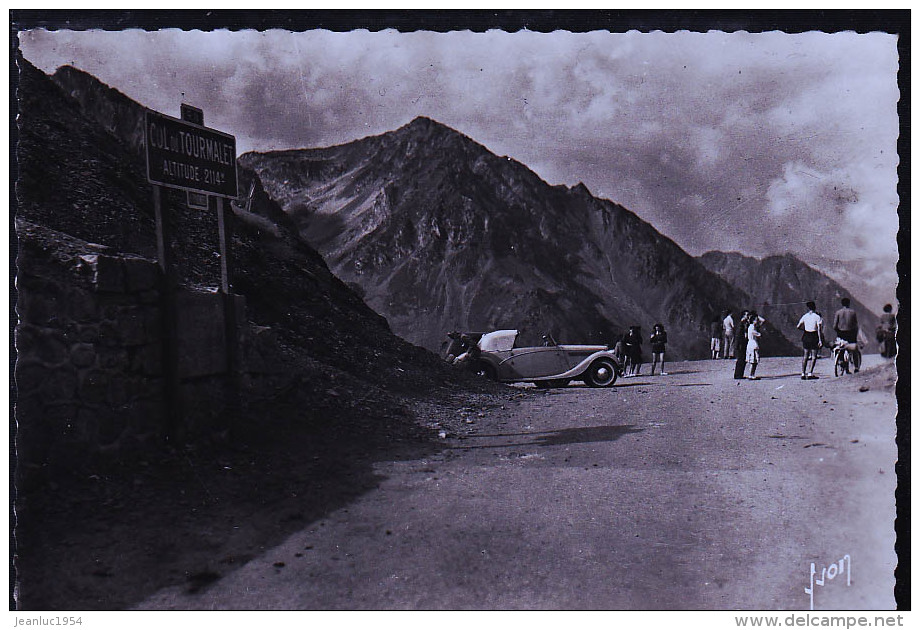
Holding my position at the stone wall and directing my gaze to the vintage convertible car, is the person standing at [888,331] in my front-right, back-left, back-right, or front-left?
front-right

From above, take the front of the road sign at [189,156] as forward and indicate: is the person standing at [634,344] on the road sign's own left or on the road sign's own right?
on the road sign's own left

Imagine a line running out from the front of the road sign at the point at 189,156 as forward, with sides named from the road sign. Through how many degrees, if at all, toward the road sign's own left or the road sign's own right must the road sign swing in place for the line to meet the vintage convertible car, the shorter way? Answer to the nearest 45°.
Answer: approximately 90° to the road sign's own left

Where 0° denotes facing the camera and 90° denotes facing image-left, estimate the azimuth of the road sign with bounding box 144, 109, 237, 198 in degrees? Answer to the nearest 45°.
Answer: approximately 315°

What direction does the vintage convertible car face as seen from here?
to the viewer's right

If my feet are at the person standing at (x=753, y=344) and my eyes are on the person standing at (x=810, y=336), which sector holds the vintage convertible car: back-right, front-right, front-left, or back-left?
back-right

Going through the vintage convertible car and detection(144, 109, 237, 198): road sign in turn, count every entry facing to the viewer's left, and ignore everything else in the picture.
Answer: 0

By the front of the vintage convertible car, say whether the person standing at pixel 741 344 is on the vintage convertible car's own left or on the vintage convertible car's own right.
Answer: on the vintage convertible car's own left
